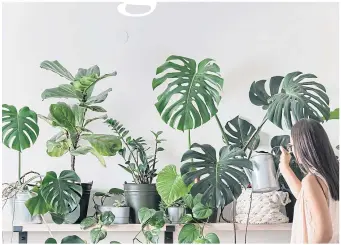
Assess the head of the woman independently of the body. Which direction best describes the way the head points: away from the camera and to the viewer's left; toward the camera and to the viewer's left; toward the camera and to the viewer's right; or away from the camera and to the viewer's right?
away from the camera and to the viewer's left

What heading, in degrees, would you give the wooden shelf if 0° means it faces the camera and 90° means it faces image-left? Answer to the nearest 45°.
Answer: approximately 0°
